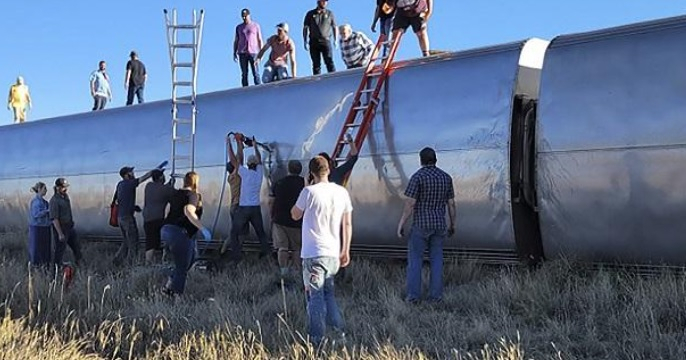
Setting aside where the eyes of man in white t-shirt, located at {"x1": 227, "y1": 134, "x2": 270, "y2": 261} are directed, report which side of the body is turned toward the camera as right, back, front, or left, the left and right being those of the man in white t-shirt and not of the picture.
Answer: back

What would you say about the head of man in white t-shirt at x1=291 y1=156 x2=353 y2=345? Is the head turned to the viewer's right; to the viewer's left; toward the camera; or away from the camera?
away from the camera

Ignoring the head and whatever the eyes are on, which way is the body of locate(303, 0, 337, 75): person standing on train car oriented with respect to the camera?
toward the camera

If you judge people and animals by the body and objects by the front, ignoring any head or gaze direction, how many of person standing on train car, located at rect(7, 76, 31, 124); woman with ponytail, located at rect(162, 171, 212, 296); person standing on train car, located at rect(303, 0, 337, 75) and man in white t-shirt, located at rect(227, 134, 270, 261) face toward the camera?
2

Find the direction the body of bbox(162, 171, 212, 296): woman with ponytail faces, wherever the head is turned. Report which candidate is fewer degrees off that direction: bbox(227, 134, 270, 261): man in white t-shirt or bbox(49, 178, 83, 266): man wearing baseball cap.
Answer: the man in white t-shirt

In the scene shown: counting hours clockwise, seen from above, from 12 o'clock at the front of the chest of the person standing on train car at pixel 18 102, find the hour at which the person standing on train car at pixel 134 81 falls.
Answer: the person standing on train car at pixel 134 81 is roughly at 11 o'clock from the person standing on train car at pixel 18 102.

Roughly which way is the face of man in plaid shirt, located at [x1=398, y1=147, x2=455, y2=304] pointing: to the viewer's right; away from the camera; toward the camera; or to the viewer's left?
away from the camera

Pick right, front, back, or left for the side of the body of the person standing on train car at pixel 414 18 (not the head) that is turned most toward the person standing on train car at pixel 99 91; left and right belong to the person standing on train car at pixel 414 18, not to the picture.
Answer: right

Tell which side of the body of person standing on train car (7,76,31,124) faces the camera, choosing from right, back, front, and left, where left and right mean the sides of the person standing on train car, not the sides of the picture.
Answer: front

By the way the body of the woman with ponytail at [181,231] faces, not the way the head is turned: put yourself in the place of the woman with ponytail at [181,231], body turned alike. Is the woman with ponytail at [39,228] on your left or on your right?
on your left
